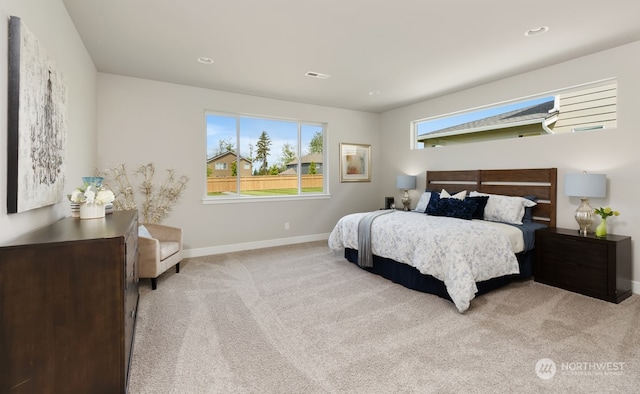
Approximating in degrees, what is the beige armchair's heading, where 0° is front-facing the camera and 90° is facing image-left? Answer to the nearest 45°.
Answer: approximately 315°

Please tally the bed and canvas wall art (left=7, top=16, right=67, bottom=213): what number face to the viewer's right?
1

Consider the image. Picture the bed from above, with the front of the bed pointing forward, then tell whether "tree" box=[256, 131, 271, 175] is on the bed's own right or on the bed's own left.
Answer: on the bed's own right

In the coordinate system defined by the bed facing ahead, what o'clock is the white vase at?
The white vase is roughly at 12 o'clock from the bed.

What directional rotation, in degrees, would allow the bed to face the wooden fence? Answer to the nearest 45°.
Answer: approximately 45° to its right

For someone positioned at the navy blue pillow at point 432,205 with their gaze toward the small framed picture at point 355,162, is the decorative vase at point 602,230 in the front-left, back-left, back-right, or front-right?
back-right

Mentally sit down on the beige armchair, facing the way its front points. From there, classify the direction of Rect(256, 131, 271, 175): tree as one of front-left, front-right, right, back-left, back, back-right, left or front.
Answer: left

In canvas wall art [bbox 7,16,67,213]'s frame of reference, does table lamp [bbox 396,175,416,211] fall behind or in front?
in front

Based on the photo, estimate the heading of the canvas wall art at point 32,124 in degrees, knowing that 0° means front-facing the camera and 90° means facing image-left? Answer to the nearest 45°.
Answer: approximately 270°

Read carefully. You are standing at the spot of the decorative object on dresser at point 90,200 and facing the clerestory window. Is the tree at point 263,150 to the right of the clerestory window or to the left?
left

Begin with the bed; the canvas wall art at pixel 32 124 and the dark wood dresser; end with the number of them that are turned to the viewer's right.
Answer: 2

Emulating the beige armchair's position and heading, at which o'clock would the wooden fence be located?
The wooden fence is roughly at 9 o'clock from the beige armchair.

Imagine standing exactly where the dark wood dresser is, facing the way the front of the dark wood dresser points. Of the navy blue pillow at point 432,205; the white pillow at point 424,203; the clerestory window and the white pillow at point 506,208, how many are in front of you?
4

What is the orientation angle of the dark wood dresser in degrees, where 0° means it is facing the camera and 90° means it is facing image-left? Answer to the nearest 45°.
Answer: approximately 270°

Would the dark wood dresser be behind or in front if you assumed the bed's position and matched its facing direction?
in front

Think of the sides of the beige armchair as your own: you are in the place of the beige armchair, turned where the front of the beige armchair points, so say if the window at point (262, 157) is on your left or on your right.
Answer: on your left
